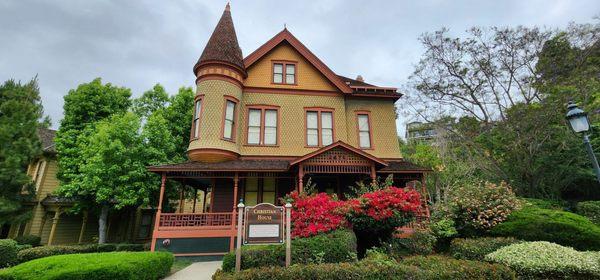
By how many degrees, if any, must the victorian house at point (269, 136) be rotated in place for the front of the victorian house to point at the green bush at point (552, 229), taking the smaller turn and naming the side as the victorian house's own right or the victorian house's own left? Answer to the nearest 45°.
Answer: approximately 45° to the victorian house's own left

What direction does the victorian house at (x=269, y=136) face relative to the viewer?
toward the camera

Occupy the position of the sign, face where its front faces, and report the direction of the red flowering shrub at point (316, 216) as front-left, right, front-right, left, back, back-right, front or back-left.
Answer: back-left

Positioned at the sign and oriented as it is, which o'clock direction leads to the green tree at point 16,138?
The green tree is roughly at 4 o'clock from the sign.

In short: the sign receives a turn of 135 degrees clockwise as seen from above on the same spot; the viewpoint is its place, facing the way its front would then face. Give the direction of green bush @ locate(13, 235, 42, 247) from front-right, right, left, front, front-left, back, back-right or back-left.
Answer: front

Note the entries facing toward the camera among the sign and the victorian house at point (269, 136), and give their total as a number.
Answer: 2

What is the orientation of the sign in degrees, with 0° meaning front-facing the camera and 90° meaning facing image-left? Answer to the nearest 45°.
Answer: approximately 0°

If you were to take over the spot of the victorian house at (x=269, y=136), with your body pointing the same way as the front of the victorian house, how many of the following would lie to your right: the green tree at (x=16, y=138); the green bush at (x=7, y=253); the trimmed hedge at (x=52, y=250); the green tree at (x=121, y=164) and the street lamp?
4

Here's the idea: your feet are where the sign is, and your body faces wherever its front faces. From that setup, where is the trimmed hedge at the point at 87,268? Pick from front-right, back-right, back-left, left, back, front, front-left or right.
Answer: right

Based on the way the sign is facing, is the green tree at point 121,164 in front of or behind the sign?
behind

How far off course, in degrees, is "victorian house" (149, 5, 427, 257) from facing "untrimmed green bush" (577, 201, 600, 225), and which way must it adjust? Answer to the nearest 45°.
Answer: approximately 90° to its left
